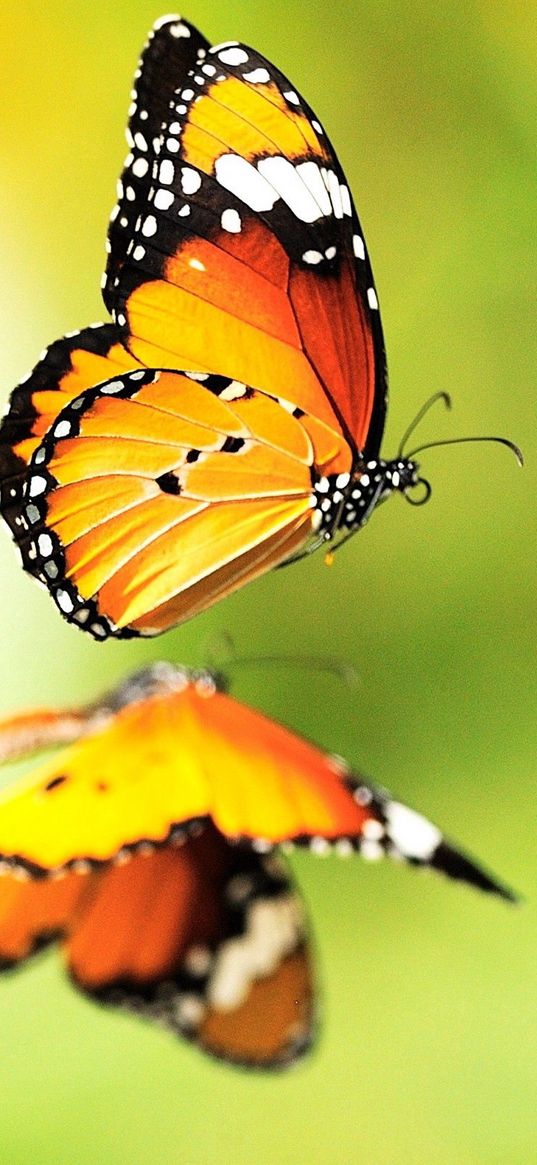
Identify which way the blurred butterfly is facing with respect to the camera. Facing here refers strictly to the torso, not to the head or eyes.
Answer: to the viewer's right

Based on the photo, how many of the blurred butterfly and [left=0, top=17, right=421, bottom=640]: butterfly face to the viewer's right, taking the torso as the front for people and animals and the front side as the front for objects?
2

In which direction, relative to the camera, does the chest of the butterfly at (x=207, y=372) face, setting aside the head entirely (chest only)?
to the viewer's right
